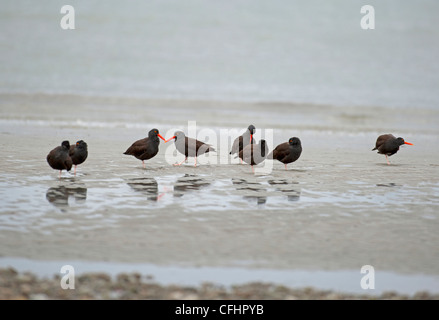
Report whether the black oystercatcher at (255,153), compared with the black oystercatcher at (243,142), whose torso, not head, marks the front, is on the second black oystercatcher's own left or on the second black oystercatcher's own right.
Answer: on the second black oystercatcher's own right

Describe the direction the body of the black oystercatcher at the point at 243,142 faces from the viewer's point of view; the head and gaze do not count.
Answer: to the viewer's right

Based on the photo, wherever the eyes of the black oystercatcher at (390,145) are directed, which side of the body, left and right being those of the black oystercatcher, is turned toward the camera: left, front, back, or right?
right

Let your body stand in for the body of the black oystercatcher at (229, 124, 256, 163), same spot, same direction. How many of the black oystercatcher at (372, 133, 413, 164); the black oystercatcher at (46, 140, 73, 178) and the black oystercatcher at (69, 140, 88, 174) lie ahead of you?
1

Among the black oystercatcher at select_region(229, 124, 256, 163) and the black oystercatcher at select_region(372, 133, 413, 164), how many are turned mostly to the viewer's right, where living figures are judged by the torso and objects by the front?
2

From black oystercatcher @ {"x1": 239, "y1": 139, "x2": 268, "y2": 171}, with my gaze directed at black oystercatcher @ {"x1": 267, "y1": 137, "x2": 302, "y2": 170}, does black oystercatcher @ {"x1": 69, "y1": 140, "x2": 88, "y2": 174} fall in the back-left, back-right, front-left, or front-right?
back-right

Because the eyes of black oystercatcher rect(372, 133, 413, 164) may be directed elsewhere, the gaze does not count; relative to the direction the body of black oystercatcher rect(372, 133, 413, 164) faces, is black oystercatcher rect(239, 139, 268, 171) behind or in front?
behind

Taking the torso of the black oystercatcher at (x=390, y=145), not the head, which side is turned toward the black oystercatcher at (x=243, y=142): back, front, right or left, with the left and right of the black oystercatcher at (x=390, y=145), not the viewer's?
back
